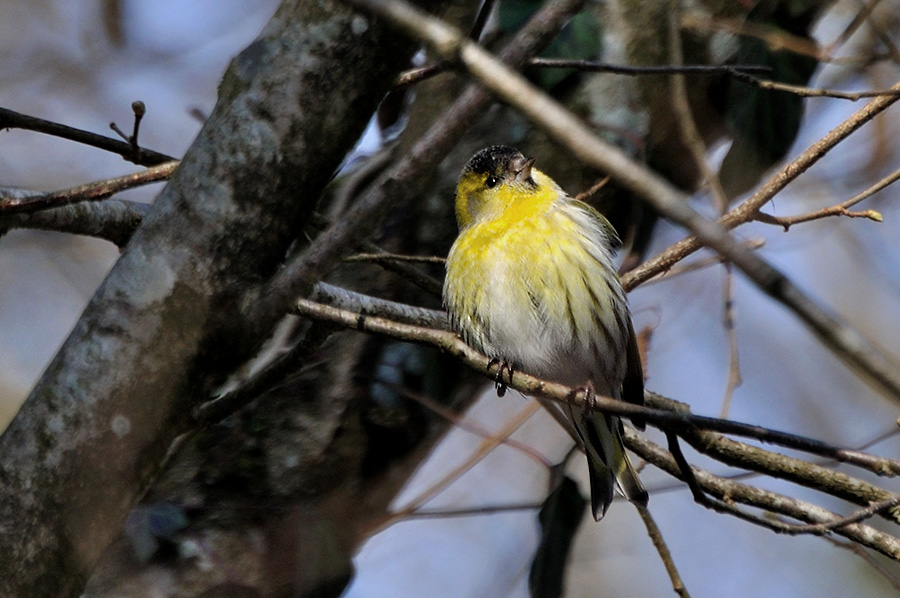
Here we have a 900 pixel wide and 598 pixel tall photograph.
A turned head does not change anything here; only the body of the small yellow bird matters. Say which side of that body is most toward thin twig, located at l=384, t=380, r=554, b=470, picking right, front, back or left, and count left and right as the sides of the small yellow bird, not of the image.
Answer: right

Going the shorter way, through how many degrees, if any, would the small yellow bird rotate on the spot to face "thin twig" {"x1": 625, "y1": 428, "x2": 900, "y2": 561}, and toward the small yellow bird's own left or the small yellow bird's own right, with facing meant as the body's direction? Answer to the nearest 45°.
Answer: approximately 90° to the small yellow bird's own left

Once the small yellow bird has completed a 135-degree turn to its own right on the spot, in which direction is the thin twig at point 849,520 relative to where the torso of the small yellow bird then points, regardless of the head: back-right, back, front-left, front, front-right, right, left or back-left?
back-right

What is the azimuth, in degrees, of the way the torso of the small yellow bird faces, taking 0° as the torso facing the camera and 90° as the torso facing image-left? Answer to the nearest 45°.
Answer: approximately 45°
